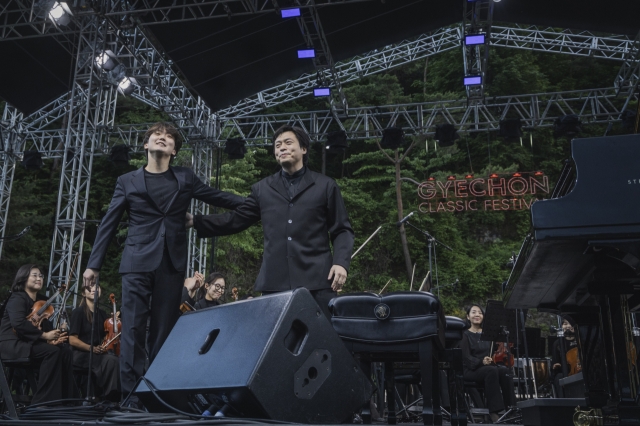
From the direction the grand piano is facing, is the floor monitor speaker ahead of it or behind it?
ahead

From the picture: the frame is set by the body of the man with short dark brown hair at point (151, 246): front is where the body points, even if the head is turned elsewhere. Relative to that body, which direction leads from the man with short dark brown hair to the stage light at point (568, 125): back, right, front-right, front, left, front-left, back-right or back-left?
back-left

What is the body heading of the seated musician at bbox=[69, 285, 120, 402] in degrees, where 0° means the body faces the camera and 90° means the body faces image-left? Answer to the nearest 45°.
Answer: approximately 315°

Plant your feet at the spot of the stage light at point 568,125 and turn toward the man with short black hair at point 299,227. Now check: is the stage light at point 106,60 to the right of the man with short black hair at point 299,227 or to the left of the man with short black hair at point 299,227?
right

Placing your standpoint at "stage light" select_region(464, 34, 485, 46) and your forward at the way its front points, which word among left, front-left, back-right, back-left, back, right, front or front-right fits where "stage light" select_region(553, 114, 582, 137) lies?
back-left

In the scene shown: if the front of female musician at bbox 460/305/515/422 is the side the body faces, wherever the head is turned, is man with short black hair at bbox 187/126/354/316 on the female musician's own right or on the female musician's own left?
on the female musician's own right

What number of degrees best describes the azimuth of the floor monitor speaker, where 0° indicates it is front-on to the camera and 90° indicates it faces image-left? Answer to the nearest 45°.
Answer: approximately 225°

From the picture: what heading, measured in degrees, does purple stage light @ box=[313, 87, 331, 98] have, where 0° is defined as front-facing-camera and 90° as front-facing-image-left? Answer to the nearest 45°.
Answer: approximately 0°

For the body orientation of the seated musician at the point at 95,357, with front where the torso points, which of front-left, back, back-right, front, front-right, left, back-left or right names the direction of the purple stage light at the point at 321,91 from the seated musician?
left

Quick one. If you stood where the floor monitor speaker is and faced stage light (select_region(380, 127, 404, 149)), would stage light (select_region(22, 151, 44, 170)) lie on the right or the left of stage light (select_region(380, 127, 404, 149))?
left

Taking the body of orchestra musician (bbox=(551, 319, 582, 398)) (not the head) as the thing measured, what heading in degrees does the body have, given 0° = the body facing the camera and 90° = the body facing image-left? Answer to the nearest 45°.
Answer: approximately 45°

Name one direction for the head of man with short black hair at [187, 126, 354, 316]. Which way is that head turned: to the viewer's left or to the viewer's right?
to the viewer's left
